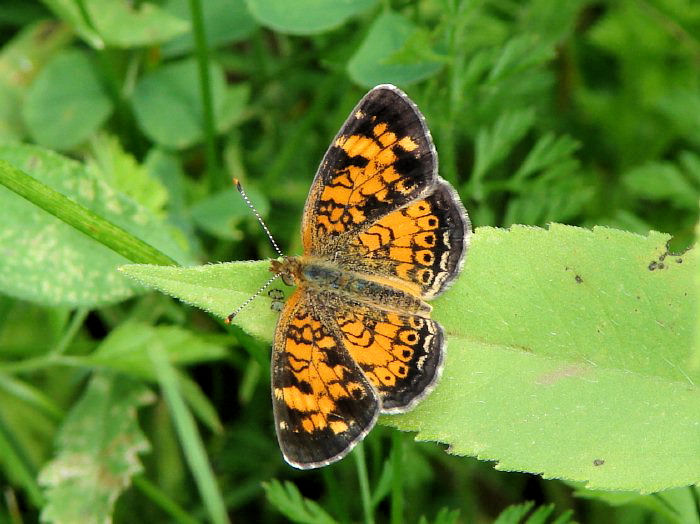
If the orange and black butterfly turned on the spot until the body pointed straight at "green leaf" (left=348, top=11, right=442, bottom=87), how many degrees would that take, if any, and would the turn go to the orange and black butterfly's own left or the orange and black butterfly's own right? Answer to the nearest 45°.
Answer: approximately 90° to the orange and black butterfly's own right

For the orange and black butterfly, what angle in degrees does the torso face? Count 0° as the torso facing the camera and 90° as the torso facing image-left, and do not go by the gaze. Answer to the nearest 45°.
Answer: approximately 90°

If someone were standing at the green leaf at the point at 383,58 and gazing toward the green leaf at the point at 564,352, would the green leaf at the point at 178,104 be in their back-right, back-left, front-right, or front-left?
back-right

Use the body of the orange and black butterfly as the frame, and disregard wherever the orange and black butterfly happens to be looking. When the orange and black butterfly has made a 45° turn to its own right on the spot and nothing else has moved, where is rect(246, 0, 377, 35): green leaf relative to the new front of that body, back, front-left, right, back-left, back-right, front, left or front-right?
front-right

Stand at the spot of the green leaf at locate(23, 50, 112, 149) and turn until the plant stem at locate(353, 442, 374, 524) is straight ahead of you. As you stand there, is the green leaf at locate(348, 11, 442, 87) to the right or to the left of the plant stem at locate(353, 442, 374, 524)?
left

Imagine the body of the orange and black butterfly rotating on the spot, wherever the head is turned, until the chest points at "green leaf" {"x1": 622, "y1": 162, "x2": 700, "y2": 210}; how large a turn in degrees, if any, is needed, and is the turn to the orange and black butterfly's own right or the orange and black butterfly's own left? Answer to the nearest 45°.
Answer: approximately 135° to the orange and black butterfly's own right

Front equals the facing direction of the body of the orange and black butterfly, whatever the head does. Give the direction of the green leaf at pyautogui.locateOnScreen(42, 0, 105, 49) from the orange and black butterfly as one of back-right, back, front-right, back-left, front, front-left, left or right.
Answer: front-right

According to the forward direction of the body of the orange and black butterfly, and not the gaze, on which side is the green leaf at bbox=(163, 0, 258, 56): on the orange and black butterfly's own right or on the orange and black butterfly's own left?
on the orange and black butterfly's own right
